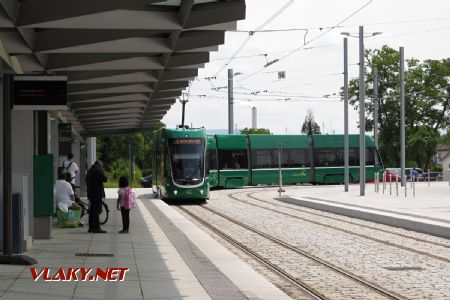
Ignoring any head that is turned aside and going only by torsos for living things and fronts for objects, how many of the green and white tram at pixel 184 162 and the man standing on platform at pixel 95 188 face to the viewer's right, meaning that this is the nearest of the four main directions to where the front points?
1

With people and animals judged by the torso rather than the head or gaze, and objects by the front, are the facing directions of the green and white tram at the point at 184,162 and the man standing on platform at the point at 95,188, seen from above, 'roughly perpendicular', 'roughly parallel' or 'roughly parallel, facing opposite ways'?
roughly perpendicular

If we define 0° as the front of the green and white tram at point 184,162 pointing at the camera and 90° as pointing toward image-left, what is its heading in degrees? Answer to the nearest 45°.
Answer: approximately 0°

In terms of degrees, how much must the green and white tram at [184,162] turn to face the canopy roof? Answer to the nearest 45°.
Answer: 0° — it already faces it

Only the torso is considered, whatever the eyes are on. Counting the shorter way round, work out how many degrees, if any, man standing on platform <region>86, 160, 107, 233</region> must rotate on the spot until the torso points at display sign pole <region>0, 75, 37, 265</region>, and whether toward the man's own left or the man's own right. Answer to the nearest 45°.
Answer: approximately 90° to the man's own right

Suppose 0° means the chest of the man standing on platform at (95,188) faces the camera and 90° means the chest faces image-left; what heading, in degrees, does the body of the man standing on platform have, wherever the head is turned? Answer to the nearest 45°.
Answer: approximately 270°

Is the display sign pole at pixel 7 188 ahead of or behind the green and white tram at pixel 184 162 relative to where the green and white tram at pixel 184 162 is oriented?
ahead
